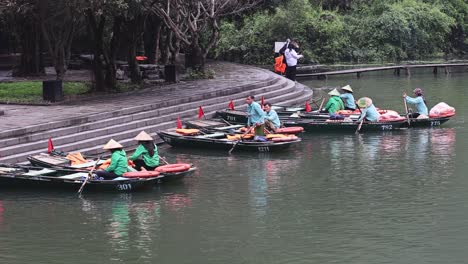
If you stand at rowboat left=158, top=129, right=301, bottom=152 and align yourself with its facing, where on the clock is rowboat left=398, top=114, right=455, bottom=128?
rowboat left=398, top=114, right=455, bottom=128 is roughly at 5 o'clock from rowboat left=158, top=129, right=301, bottom=152.

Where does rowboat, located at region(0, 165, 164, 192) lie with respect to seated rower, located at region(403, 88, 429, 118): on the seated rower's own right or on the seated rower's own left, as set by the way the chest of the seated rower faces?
on the seated rower's own left

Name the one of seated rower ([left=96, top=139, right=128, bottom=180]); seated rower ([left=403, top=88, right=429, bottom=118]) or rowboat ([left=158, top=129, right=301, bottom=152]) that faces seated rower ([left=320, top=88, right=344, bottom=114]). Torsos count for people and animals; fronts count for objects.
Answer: seated rower ([left=403, top=88, right=429, bottom=118])

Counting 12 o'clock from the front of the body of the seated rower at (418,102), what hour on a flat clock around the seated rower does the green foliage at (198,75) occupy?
The green foliage is roughly at 1 o'clock from the seated rower.

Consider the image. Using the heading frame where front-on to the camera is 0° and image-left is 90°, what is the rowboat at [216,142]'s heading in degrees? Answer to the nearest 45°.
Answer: approximately 90°

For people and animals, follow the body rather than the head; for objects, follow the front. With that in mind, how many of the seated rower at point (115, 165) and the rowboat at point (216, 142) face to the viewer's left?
2

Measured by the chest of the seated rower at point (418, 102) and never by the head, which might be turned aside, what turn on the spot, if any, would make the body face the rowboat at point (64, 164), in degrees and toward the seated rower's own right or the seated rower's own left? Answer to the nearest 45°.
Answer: approximately 45° to the seated rower's own left

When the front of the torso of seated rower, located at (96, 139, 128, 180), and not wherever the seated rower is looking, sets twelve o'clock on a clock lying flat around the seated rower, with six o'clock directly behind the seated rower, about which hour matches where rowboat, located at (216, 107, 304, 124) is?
The rowboat is roughly at 4 o'clock from the seated rower.

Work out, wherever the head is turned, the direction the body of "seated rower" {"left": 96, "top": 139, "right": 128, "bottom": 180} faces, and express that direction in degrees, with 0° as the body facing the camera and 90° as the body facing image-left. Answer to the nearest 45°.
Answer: approximately 90°

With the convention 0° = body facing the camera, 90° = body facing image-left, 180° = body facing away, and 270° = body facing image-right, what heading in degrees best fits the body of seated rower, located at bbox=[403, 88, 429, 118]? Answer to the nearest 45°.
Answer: approximately 90°

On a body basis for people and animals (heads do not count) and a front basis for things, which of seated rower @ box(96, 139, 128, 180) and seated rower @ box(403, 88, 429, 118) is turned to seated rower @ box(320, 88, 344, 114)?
seated rower @ box(403, 88, 429, 118)
